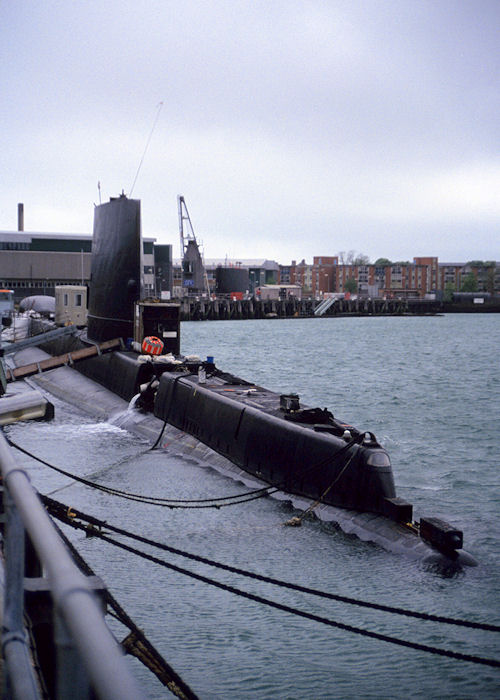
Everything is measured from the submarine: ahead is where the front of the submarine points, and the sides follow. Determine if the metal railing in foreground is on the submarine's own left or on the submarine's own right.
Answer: on the submarine's own left

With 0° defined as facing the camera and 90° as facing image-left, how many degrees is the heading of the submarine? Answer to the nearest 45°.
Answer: approximately 135°

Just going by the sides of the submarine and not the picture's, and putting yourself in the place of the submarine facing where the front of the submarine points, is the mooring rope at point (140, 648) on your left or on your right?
on your left
